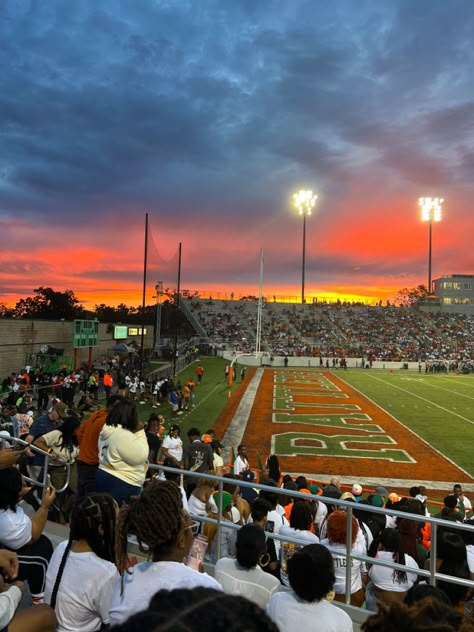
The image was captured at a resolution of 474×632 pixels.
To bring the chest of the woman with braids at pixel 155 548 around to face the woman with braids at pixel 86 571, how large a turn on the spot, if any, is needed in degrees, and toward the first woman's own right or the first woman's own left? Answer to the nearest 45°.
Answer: approximately 90° to the first woman's own left

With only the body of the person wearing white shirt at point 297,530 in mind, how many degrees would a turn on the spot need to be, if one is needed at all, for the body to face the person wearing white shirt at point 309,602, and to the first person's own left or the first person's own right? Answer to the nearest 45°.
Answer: approximately 180°

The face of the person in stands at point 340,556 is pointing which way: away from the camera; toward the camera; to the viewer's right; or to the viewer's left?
away from the camera

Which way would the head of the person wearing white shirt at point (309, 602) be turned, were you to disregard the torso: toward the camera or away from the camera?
away from the camera

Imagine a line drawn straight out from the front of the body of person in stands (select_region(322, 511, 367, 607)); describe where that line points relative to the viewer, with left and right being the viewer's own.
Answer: facing away from the viewer

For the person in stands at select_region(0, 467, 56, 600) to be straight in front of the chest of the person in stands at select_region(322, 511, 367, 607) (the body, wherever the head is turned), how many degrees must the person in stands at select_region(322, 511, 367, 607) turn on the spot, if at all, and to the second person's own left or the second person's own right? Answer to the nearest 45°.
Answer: approximately 135° to the second person's own left

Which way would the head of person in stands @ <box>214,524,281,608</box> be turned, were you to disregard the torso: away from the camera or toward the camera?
away from the camera

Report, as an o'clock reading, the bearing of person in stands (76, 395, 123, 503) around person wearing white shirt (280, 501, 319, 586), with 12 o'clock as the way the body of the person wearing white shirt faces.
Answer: The person in stands is roughly at 9 o'clock from the person wearing white shirt.

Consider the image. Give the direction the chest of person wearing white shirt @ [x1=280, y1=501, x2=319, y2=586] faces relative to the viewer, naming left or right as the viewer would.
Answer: facing away from the viewer

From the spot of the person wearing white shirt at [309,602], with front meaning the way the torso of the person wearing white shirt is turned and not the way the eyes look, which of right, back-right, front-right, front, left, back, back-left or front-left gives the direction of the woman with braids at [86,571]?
left

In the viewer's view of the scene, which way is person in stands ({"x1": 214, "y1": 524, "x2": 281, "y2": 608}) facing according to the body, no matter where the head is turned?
away from the camera

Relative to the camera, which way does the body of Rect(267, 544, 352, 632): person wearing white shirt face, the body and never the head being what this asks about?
away from the camera
